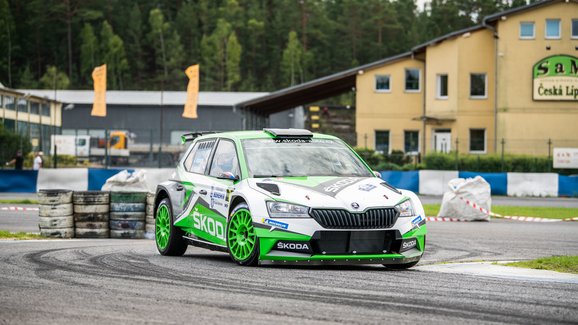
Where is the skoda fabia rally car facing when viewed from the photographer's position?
facing the viewer and to the right of the viewer

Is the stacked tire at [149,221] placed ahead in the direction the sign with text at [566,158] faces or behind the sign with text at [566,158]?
ahead

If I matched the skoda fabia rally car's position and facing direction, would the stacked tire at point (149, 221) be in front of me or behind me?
behind

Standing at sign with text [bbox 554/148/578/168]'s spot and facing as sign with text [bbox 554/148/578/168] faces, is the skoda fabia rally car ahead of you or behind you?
ahead

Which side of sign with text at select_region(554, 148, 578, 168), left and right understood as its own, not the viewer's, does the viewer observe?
front

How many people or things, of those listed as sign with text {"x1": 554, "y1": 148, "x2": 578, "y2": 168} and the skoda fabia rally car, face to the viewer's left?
0
